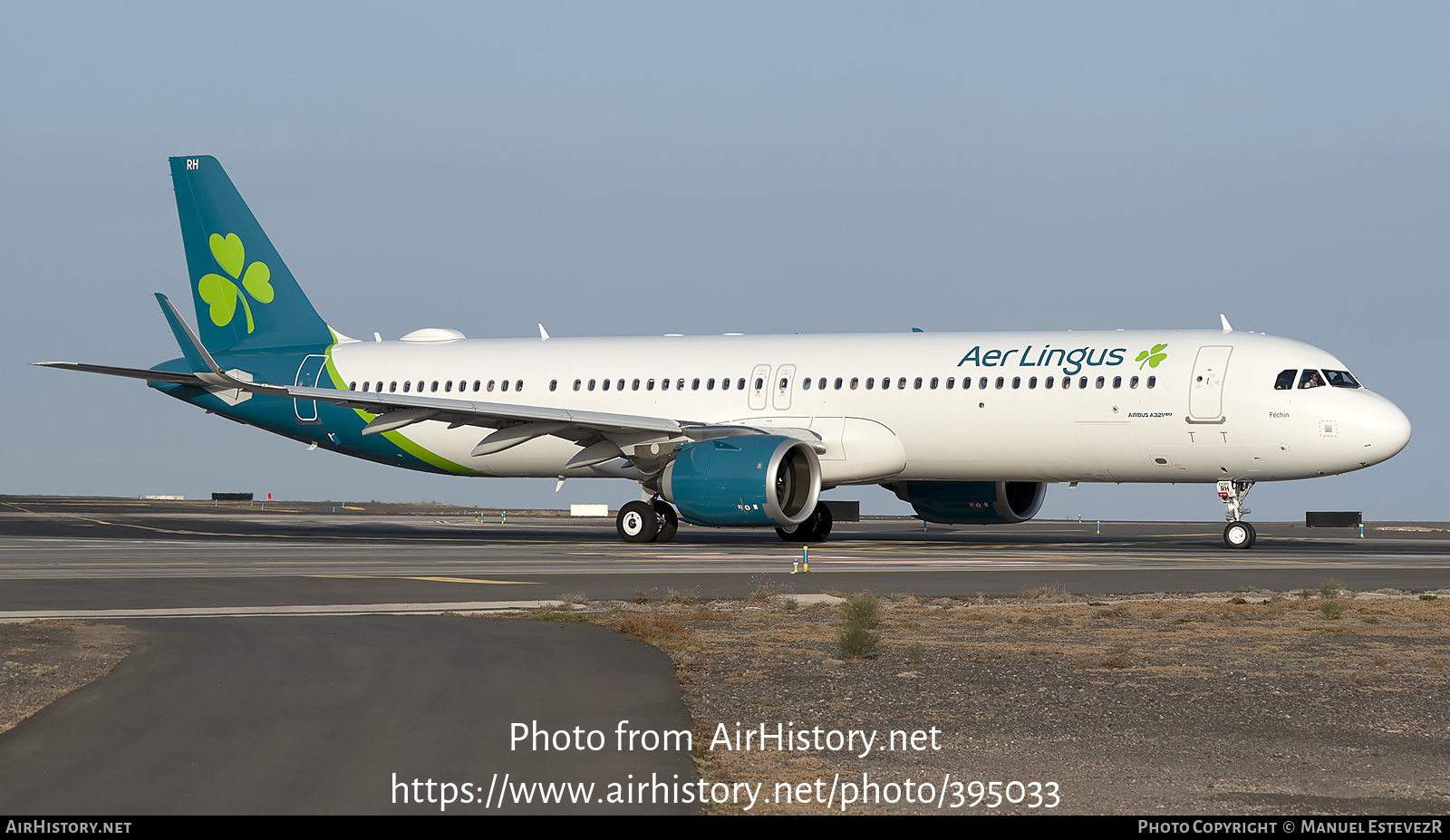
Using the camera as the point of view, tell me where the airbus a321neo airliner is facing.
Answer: facing the viewer and to the right of the viewer
